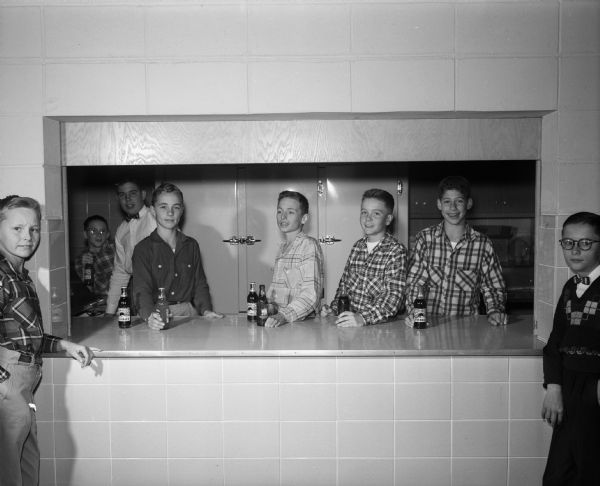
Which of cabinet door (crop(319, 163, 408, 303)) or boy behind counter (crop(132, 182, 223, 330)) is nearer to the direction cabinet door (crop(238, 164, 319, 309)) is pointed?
the boy behind counter

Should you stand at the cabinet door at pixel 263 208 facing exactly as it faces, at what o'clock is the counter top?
The counter top is roughly at 12 o'clock from the cabinet door.

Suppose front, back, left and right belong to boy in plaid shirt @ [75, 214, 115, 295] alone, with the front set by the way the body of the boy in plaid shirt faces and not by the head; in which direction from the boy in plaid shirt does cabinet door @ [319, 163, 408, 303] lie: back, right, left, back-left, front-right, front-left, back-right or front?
left

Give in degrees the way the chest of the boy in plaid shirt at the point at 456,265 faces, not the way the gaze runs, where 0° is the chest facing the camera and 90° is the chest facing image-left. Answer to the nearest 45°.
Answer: approximately 0°

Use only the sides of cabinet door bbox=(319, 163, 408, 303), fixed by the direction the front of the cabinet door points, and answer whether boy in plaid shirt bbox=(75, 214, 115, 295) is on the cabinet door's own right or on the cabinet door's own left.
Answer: on the cabinet door's own right

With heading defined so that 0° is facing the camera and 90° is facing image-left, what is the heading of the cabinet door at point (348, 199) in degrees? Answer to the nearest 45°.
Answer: approximately 0°
